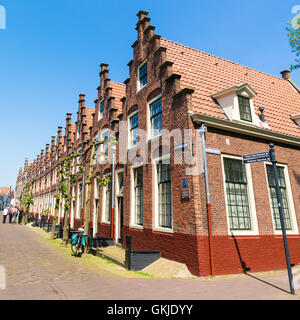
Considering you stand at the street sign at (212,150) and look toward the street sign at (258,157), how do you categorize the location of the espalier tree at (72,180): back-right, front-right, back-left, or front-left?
back-right

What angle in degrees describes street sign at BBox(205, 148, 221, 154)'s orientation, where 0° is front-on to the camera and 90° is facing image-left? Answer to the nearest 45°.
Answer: approximately 0°

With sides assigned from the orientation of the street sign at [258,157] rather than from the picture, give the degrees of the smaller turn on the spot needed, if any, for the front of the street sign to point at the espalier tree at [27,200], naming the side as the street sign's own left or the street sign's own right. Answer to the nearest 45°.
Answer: approximately 135° to the street sign's own right

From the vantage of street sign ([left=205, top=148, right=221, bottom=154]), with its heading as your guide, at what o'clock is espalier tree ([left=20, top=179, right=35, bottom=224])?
The espalier tree is roughly at 4 o'clock from the street sign.

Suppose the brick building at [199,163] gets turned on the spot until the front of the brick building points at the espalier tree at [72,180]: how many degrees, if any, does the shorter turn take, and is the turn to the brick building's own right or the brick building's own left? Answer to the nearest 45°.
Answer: approximately 90° to the brick building's own right

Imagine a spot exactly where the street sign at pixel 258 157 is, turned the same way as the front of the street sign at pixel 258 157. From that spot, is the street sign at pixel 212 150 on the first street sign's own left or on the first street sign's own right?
on the first street sign's own right

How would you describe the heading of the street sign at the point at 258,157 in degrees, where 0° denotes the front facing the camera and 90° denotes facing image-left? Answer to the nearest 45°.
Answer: approximately 0°
